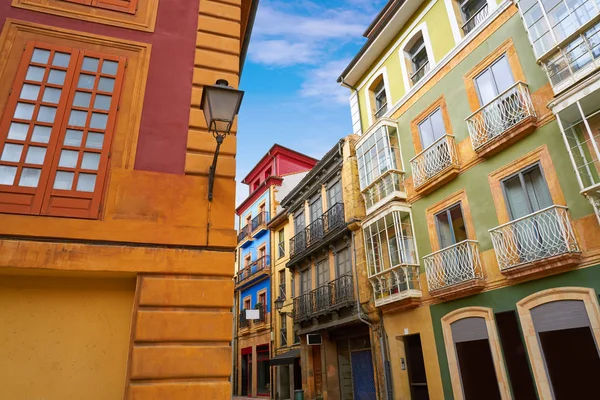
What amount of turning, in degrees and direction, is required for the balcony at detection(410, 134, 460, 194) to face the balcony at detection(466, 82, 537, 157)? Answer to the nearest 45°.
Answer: approximately 90° to its left

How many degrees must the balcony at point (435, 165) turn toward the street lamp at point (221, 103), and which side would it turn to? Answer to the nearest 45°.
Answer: approximately 45° to its left

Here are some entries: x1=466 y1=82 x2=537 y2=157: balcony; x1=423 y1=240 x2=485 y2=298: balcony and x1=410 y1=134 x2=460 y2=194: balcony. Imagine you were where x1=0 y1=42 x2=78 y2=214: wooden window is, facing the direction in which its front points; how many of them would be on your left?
3

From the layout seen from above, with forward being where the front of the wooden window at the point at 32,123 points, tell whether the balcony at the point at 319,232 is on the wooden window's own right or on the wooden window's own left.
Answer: on the wooden window's own left

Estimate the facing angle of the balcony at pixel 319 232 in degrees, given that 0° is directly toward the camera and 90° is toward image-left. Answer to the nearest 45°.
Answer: approximately 45°

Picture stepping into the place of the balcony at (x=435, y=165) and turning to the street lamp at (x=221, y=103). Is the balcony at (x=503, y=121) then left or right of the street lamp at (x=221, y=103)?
left

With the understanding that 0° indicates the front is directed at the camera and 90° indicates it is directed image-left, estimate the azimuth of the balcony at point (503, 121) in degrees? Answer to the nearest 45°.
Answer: approximately 45°

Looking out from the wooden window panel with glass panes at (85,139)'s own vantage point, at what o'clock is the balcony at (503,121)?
The balcony is roughly at 9 o'clock from the wooden window panel with glass panes.

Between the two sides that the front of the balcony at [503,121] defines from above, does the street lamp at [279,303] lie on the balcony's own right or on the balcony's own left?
on the balcony's own right

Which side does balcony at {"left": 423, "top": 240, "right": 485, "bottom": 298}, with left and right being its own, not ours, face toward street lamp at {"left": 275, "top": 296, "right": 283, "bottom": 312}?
right

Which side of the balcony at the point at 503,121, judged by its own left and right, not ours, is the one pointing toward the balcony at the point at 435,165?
right

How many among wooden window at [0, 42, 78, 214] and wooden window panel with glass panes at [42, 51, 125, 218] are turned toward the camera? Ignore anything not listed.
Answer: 2

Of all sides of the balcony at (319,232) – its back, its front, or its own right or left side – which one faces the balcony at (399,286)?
left
